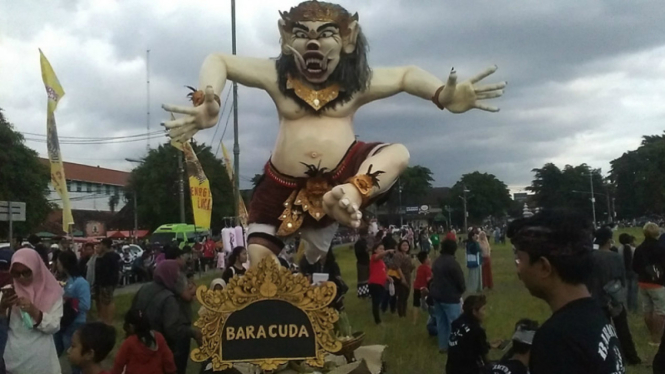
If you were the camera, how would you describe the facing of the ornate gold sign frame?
facing the viewer

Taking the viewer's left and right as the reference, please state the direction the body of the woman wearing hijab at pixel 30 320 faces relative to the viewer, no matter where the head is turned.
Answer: facing the viewer and to the left of the viewer

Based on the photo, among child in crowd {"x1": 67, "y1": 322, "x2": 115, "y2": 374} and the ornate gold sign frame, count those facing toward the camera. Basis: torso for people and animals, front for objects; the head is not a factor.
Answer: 1

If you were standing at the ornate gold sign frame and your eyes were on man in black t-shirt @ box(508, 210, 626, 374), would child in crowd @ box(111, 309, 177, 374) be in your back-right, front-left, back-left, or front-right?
back-right

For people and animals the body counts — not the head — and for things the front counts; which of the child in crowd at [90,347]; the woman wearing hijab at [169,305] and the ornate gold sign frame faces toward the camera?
the ornate gold sign frame

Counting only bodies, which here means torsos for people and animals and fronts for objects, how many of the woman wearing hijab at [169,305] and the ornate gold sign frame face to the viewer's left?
0

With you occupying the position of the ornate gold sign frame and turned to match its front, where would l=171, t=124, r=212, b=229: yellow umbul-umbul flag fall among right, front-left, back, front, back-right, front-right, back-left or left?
back

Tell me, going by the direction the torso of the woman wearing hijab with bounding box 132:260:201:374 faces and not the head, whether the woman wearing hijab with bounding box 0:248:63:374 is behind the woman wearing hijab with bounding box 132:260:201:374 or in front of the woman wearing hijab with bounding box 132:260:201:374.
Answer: behind

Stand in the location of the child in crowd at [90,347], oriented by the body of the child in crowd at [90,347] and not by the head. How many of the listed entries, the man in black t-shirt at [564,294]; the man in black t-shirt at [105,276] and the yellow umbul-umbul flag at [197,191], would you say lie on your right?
2

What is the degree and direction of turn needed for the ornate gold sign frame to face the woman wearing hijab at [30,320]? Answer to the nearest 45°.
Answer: approximately 90° to its right

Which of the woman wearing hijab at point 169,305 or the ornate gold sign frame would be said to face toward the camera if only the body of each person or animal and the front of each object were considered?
the ornate gold sign frame

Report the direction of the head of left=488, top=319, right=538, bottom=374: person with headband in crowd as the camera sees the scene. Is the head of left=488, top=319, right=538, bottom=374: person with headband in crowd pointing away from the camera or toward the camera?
away from the camera

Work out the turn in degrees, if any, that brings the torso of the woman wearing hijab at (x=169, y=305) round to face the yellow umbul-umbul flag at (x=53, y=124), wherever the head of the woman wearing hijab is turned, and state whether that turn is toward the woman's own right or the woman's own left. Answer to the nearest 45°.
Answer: approximately 45° to the woman's own left
